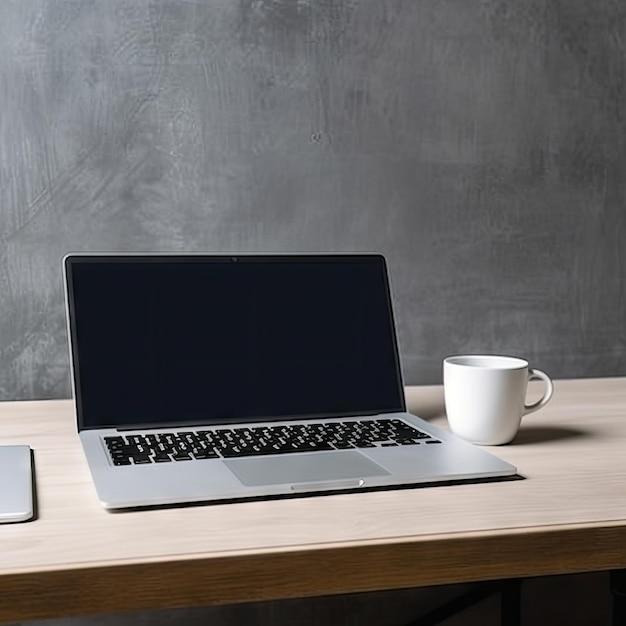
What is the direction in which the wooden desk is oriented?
toward the camera

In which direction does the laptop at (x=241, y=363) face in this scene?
toward the camera
